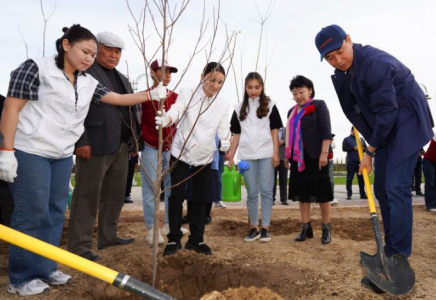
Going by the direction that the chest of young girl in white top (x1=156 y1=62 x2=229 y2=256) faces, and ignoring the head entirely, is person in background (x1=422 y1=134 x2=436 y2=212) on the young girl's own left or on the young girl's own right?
on the young girl's own left

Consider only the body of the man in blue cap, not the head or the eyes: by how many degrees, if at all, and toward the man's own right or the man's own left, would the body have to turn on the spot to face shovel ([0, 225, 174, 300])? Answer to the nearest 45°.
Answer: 0° — they already face it

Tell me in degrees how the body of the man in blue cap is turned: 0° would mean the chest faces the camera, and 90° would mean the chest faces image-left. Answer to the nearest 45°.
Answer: approximately 45°

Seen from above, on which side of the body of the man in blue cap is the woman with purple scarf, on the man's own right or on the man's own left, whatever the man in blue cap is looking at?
on the man's own right
